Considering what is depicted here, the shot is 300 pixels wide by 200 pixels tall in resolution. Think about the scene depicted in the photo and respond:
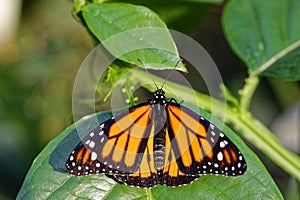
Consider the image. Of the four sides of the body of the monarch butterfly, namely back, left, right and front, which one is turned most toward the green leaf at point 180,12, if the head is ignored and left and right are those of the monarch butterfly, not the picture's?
front

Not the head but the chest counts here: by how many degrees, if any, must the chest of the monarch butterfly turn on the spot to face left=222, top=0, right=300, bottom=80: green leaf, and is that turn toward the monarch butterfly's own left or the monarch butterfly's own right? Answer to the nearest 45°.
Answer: approximately 45° to the monarch butterfly's own right

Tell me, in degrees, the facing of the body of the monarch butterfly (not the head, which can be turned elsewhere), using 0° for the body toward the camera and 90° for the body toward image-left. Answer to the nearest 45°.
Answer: approximately 180°
